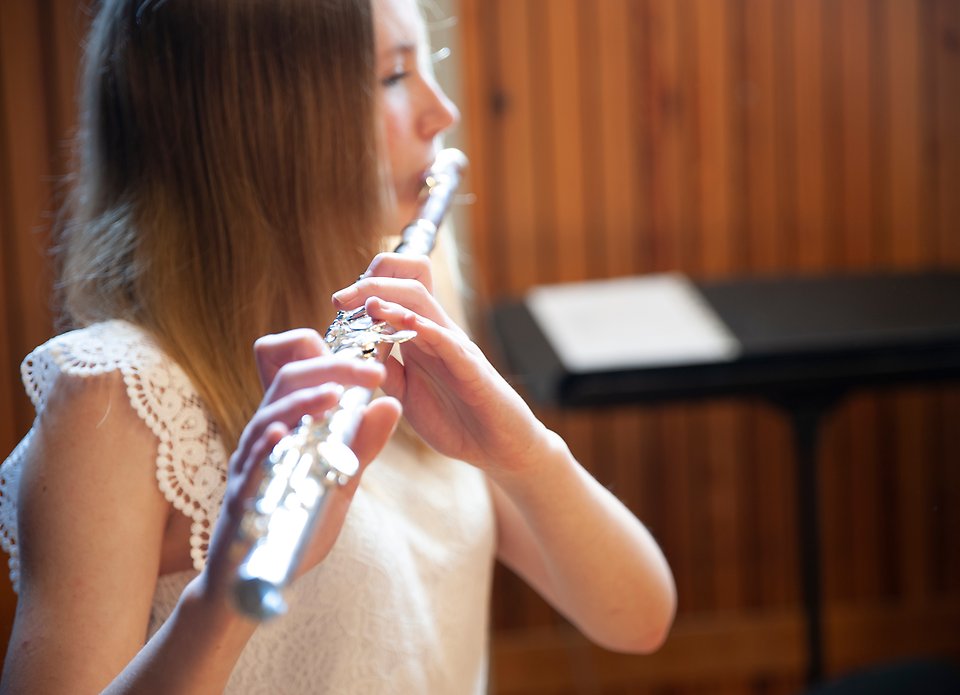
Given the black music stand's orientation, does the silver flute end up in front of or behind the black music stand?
in front
